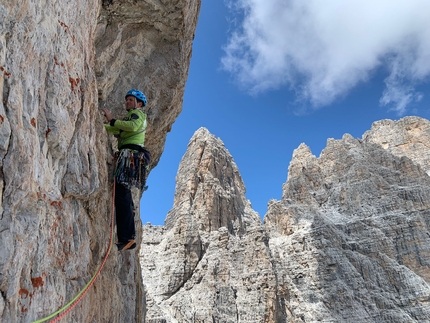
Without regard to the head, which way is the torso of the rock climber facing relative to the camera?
to the viewer's left

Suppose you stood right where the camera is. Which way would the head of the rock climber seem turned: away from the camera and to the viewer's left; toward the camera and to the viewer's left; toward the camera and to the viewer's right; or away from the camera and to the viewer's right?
toward the camera and to the viewer's left
